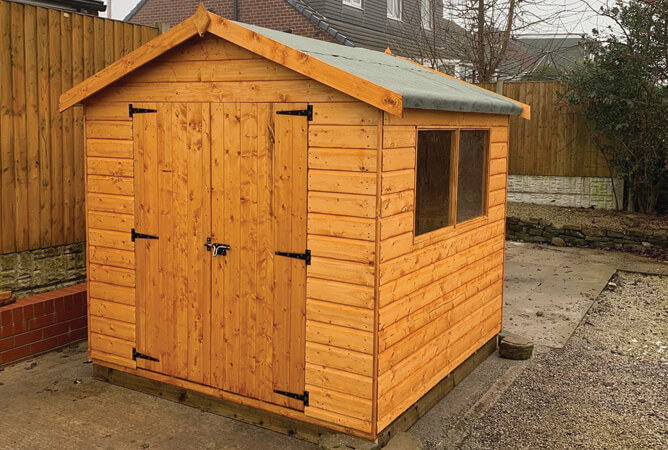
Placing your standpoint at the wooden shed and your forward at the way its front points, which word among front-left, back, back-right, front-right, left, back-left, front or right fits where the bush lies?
back

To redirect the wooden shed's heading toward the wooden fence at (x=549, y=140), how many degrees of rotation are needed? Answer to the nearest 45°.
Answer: approximately 180°

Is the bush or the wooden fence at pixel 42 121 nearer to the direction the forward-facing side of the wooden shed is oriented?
the wooden fence

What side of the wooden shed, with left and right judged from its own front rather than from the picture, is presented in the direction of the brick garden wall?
right

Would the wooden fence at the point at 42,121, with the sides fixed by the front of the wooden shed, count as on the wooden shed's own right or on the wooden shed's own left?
on the wooden shed's own right

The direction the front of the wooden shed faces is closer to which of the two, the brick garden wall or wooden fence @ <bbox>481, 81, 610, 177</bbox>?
the brick garden wall

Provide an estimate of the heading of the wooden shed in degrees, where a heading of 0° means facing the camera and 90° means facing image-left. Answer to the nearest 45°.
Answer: approximately 45°
